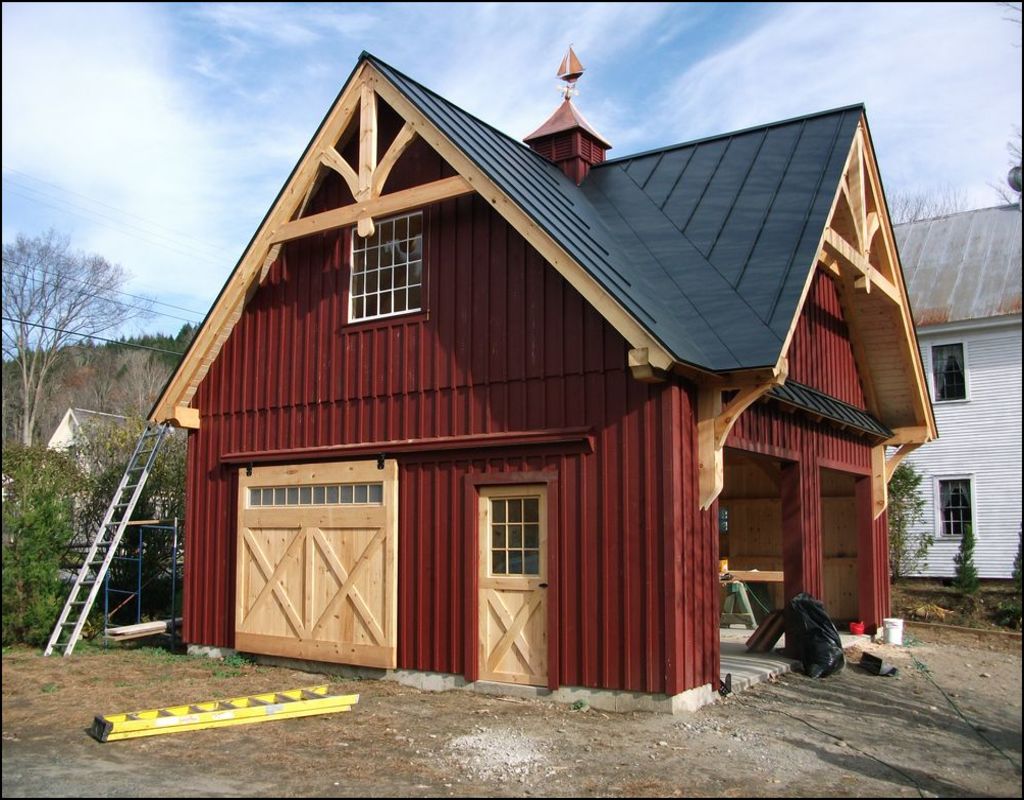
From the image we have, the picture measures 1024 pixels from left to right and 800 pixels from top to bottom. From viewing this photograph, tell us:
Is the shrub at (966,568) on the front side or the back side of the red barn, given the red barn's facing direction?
on the back side

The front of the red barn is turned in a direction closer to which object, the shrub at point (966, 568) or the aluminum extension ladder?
the aluminum extension ladder

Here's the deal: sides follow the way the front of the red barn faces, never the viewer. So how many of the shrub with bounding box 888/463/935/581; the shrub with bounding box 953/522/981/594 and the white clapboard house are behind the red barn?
3

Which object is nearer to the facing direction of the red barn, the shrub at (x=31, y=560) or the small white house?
the shrub

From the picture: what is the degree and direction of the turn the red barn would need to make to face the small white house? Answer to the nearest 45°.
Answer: approximately 90° to its right

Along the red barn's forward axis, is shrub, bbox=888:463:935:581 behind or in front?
behind

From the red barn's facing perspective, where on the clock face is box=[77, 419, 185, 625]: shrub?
The shrub is roughly at 3 o'clock from the red barn.

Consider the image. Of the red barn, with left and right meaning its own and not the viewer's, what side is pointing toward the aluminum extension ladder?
right

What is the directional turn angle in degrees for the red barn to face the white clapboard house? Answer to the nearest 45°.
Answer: approximately 180°
